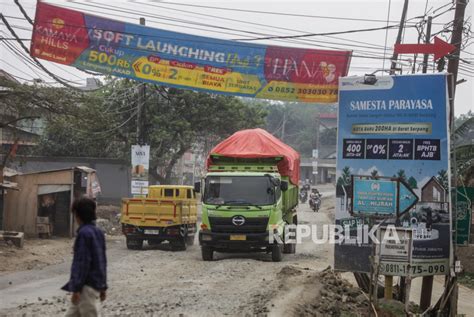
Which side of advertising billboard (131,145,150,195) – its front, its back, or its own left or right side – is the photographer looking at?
front

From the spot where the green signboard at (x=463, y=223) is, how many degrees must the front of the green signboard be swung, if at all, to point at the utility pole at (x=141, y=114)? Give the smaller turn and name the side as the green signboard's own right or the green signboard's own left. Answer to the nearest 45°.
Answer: approximately 135° to the green signboard's own right

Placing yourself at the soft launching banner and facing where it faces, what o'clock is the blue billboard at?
The blue billboard is roughly at 11 o'clock from the soft launching banner.

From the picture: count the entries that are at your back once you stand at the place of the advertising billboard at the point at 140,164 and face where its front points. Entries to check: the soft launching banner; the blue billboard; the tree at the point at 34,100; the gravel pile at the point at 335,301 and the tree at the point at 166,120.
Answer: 1

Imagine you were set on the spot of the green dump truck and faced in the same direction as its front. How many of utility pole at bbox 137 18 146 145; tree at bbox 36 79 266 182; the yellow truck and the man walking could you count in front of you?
1

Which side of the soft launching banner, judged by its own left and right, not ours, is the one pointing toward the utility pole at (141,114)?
back

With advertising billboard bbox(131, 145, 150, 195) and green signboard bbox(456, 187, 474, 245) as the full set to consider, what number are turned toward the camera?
2

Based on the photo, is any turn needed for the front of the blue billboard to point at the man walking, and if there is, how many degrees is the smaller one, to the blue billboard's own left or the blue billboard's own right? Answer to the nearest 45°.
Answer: approximately 45° to the blue billboard's own right

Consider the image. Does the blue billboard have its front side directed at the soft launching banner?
no

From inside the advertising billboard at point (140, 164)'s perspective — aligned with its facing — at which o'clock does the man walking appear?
The man walking is roughly at 12 o'clock from the advertising billboard.

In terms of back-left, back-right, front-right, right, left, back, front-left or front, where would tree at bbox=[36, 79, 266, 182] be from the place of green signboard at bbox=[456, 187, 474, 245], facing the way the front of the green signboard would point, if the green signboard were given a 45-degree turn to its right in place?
right

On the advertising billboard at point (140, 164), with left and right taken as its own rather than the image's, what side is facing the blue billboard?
front

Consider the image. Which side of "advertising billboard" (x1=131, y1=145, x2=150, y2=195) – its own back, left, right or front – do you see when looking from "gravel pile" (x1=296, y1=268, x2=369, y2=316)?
front

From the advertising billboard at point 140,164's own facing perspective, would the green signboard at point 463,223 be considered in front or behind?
in front

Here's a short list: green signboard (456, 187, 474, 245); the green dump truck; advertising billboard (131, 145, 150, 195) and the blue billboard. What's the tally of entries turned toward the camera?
4

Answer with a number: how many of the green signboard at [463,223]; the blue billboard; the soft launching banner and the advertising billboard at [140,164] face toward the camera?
4

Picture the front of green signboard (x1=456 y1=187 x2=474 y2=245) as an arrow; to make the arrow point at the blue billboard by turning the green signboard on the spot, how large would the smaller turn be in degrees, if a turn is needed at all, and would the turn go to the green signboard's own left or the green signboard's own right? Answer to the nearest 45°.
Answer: approximately 45° to the green signboard's own right

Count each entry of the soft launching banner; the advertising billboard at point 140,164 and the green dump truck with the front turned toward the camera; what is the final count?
3

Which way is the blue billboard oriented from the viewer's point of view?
toward the camera

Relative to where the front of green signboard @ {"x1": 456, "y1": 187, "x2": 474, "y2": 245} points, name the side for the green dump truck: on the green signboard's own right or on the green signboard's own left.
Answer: on the green signboard's own right

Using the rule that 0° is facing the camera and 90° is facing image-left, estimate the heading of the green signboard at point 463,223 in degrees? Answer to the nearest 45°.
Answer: approximately 0°
